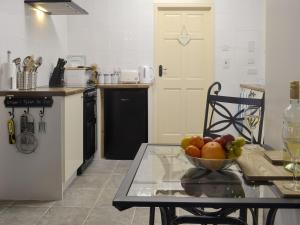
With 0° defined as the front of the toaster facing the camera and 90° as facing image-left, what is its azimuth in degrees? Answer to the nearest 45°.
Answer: approximately 0°

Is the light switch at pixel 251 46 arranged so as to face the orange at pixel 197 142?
yes

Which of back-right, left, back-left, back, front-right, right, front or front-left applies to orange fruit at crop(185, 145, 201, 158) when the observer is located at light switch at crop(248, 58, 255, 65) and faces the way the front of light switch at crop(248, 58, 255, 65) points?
front

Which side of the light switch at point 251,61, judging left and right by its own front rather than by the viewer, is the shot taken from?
front

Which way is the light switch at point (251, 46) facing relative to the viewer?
toward the camera

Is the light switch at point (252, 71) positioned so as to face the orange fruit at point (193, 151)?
yes

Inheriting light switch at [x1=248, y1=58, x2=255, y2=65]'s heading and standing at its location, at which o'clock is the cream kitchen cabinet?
The cream kitchen cabinet is roughly at 1 o'clock from the light switch.

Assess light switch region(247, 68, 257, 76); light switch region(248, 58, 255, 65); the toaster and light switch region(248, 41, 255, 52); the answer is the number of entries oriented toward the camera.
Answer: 4

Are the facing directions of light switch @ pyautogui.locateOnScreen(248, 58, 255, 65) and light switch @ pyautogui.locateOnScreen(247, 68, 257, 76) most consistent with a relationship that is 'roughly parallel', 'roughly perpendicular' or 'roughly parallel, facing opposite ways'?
roughly parallel

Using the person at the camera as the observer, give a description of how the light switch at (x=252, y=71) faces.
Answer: facing the viewer

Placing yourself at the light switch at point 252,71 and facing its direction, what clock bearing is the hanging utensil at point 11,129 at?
The hanging utensil is roughly at 1 o'clock from the light switch.

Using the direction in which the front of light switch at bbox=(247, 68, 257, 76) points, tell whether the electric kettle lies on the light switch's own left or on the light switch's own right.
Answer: on the light switch's own right

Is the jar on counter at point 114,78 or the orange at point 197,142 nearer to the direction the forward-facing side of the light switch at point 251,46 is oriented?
the orange

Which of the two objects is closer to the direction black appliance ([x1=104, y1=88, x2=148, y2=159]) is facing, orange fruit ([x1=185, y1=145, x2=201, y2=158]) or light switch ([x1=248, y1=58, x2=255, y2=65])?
the orange fruit

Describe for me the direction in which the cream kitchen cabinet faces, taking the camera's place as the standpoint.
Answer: facing to the right of the viewer
